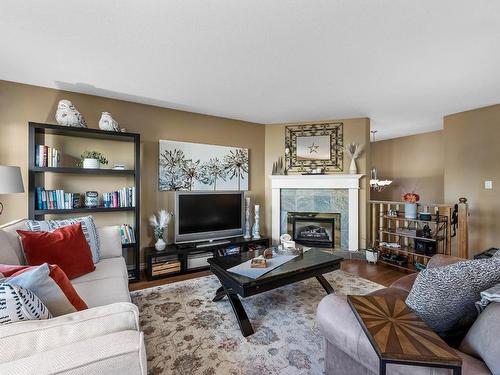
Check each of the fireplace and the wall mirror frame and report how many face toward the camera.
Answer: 2

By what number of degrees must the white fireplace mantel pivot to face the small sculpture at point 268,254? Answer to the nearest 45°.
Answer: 0° — it already faces it

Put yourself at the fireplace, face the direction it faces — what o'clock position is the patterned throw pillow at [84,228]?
The patterned throw pillow is roughly at 1 o'clock from the fireplace.

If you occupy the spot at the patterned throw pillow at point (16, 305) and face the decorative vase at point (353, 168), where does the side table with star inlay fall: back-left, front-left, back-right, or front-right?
front-right

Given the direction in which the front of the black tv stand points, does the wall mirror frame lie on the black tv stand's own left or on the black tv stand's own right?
on the black tv stand's own left

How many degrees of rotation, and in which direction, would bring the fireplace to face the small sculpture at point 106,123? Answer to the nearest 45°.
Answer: approximately 45° to its right

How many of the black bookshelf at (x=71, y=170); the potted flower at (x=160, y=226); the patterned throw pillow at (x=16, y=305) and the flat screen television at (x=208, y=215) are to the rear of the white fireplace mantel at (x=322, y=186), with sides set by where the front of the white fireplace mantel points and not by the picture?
0

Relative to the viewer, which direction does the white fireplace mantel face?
toward the camera

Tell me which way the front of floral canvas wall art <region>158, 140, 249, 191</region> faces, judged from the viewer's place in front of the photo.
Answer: facing the viewer and to the right of the viewer

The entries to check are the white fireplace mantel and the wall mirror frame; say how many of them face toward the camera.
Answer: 2

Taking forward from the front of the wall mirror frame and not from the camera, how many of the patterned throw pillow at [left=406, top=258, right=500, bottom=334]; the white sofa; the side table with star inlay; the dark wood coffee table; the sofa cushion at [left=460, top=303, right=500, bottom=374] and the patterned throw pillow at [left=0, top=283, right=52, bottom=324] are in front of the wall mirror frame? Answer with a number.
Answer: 6

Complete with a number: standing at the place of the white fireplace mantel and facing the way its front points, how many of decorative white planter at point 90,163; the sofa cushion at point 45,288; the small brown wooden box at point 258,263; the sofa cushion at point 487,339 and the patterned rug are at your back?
0

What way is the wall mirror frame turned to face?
toward the camera

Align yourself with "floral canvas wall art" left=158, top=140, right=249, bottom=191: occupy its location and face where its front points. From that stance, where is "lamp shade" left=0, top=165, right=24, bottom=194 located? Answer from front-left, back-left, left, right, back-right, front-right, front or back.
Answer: right

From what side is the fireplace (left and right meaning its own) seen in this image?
front

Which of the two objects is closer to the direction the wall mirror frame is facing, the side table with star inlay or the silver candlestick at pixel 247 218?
the side table with star inlay
